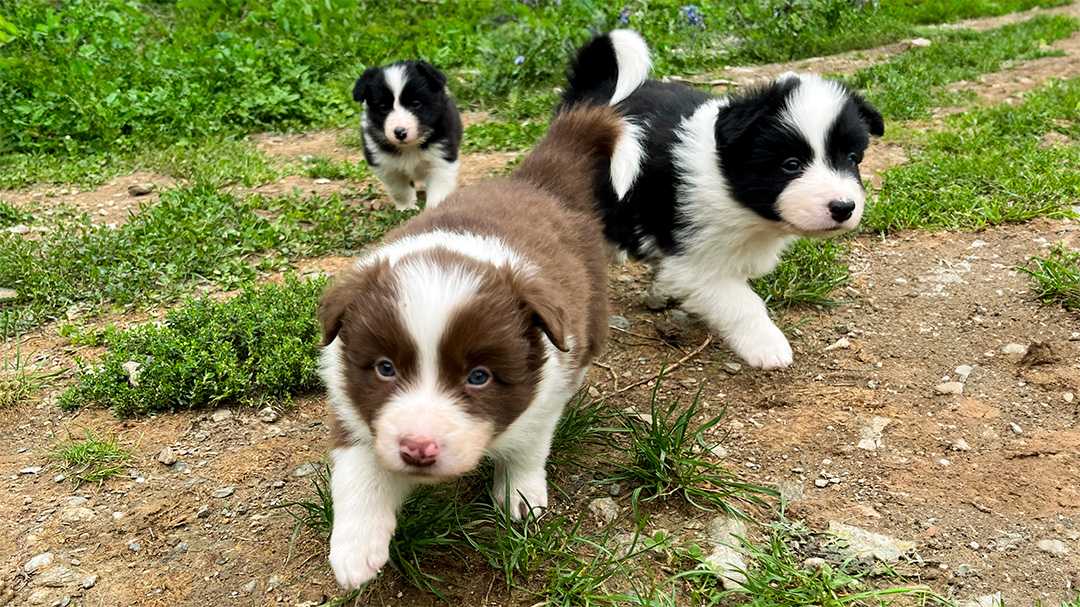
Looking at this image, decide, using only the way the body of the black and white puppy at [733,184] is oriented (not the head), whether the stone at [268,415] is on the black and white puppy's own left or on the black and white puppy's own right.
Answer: on the black and white puppy's own right

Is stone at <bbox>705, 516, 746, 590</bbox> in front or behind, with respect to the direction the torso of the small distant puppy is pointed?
in front

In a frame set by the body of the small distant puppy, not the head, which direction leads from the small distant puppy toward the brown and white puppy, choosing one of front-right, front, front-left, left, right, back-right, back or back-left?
front

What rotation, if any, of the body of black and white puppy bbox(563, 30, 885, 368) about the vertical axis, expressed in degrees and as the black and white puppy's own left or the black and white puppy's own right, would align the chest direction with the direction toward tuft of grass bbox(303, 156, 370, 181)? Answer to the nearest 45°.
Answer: approximately 180°

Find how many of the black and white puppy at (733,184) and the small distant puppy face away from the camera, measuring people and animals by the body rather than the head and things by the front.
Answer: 0

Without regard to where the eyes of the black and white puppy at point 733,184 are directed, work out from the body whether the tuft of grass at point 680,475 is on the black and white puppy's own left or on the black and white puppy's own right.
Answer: on the black and white puppy's own right

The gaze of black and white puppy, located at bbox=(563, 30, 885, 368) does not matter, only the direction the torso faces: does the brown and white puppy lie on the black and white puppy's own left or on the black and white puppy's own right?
on the black and white puppy's own right

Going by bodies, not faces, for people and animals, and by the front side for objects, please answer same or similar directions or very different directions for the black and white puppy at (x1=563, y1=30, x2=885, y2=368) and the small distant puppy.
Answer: same or similar directions

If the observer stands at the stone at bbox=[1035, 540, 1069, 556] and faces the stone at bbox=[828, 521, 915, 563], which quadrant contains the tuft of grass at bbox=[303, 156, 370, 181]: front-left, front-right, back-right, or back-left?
front-right

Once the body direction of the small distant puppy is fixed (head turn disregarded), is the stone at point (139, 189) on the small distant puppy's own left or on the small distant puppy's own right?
on the small distant puppy's own right

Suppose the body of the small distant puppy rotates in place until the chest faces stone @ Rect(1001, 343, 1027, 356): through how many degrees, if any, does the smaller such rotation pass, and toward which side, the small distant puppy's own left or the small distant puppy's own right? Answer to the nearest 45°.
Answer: approximately 45° to the small distant puppy's own left

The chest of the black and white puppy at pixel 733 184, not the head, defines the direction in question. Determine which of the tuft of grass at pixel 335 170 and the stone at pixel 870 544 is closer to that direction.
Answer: the stone

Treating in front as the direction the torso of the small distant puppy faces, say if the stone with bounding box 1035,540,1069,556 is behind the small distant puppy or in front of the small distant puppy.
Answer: in front

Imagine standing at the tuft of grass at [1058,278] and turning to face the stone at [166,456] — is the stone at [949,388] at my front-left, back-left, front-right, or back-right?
front-left

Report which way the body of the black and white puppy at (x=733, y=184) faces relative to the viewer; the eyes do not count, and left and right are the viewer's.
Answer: facing the viewer and to the right of the viewer

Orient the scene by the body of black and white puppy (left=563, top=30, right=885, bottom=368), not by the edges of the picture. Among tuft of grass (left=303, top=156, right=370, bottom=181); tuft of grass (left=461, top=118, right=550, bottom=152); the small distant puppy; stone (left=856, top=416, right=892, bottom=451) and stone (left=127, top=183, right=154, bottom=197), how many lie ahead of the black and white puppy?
1

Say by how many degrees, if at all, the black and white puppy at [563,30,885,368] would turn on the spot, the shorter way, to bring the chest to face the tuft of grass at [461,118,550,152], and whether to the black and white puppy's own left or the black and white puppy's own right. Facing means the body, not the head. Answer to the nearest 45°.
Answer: approximately 180°

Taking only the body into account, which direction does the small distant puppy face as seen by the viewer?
toward the camera
